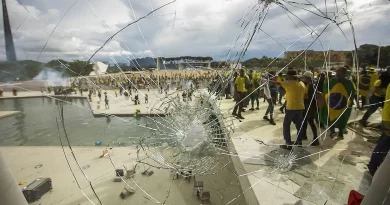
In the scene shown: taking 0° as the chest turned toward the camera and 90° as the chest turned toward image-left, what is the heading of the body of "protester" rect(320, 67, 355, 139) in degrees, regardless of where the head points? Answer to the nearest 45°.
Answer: approximately 180°

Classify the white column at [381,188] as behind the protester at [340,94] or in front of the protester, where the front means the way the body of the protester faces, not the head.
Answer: behind

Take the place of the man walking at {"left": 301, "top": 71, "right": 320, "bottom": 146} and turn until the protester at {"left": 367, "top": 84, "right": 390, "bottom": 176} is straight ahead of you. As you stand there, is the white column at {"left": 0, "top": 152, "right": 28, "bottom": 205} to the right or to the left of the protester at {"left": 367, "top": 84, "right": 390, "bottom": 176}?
right

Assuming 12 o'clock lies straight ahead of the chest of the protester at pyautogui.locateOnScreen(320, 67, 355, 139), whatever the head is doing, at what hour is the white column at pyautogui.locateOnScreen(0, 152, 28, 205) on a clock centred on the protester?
The white column is roughly at 7 o'clock from the protester.

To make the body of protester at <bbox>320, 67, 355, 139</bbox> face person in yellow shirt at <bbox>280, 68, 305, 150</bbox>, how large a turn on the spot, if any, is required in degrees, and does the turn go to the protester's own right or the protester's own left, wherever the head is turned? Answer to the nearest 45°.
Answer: approximately 135° to the protester's own left
